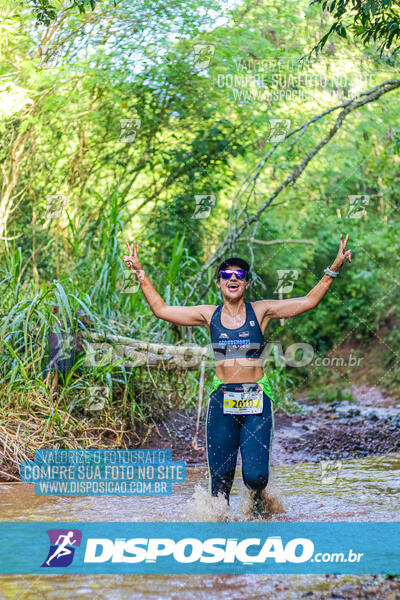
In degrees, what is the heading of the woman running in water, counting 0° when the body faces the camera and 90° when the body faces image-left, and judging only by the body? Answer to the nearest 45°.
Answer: approximately 0°
